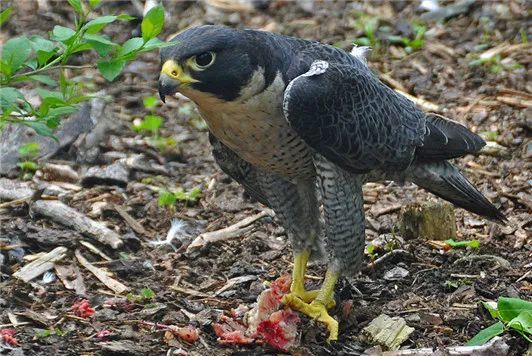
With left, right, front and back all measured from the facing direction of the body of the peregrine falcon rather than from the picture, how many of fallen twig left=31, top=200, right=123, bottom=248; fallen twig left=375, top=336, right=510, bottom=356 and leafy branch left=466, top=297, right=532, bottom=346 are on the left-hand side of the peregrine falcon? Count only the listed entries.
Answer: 2

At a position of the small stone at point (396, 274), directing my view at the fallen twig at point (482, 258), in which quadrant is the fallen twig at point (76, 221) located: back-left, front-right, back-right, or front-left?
back-left

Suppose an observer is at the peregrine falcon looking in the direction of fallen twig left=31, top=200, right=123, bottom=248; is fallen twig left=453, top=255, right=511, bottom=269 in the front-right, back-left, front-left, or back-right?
back-right

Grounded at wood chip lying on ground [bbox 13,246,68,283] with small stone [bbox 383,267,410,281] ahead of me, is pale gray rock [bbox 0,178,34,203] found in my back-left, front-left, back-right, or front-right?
back-left

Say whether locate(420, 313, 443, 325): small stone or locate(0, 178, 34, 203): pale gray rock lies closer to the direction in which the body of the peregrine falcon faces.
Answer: the pale gray rock

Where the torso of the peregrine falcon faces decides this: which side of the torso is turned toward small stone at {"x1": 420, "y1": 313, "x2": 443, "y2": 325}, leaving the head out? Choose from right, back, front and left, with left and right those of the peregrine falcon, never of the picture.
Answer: left

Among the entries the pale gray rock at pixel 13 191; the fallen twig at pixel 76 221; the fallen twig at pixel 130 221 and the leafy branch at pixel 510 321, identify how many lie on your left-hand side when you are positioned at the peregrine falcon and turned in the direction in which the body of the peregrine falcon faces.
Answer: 1

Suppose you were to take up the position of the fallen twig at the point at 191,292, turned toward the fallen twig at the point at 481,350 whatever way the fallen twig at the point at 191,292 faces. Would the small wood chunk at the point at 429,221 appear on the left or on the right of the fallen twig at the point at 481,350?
left

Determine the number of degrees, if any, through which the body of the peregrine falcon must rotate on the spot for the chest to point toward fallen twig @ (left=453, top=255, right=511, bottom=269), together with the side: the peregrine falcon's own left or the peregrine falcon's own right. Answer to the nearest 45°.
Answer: approximately 135° to the peregrine falcon's own left

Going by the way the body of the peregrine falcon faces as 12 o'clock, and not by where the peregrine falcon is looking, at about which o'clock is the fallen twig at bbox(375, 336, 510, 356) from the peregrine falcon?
The fallen twig is roughly at 9 o'clock from the peregrine falcon.

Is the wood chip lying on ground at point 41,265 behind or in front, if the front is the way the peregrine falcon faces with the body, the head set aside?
in front

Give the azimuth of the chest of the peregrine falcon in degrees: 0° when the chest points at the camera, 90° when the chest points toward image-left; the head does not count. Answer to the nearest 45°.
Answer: approximately 45°

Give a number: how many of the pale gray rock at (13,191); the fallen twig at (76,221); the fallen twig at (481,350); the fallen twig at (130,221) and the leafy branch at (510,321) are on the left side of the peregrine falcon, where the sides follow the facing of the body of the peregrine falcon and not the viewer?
2
